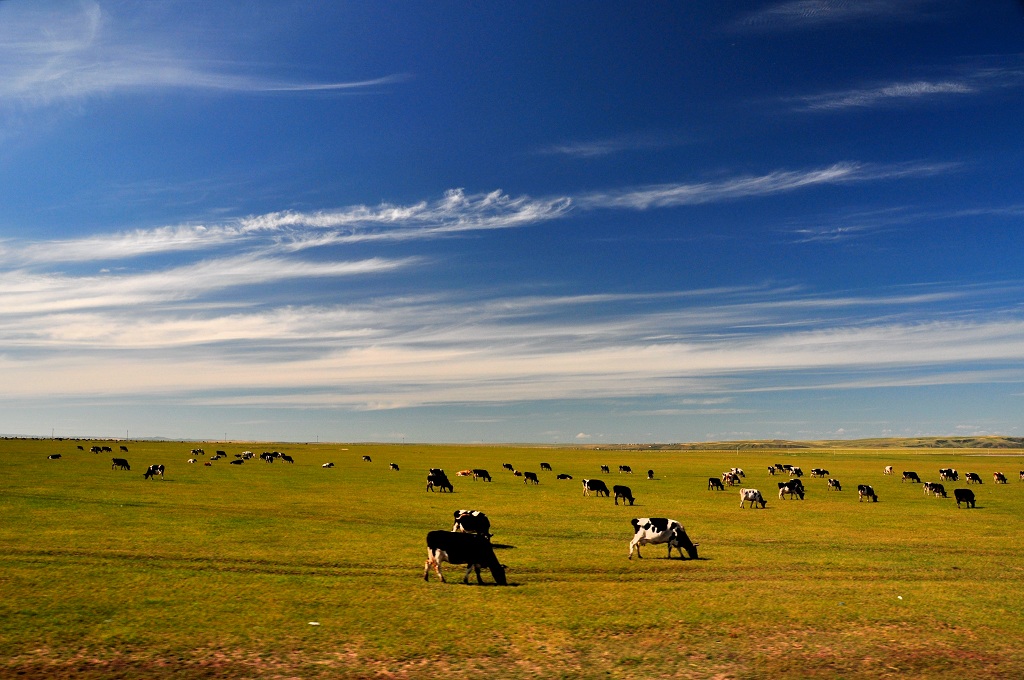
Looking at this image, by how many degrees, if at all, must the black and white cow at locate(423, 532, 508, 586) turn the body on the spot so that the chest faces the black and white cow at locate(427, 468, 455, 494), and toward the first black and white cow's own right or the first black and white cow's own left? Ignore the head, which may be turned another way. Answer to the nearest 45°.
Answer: approximately 90° to the first black and white cow's own left

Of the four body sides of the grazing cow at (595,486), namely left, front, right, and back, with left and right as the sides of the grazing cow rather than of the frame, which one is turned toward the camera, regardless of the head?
right

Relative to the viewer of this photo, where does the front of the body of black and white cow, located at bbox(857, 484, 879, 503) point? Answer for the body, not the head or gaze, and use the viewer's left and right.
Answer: facing to the right of the viewer
